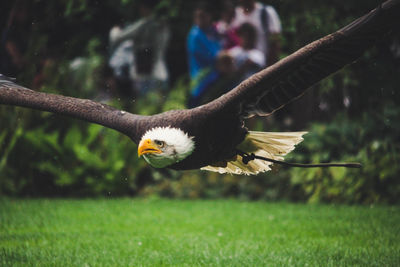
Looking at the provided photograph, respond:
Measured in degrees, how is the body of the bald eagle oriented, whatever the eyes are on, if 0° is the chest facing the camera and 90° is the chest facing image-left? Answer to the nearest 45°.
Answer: approximately 45°

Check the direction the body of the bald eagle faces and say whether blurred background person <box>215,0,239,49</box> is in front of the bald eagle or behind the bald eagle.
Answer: behind

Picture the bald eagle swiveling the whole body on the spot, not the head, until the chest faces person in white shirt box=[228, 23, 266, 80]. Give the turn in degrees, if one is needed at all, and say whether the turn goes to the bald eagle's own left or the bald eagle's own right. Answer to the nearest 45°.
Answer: approximately 135° to the bald eagle's own right

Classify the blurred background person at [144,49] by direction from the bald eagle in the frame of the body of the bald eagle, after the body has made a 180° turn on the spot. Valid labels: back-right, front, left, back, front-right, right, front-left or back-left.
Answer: front-left

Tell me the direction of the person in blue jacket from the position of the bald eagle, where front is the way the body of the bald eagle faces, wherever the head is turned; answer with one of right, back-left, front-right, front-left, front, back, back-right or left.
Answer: back-right

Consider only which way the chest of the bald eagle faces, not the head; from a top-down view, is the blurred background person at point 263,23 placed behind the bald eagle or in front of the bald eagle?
behind

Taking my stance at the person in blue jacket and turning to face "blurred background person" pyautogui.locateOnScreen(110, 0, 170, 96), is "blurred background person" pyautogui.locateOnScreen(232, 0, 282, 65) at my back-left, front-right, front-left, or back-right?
back-right
